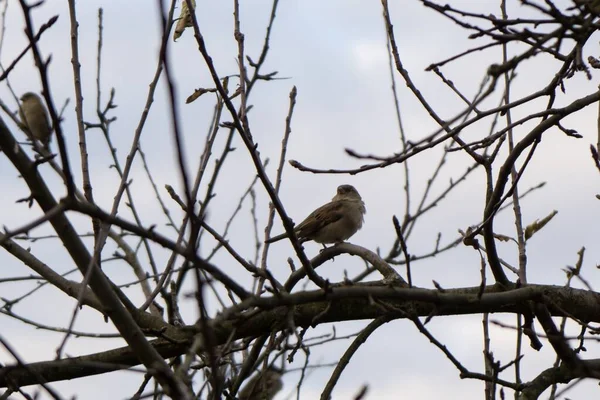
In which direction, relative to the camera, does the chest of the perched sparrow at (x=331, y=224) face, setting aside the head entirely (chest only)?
to the viewer's right

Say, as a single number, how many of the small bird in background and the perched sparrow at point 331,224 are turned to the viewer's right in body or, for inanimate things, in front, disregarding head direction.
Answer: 1

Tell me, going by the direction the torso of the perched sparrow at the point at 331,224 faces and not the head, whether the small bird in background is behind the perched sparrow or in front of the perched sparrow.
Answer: behind

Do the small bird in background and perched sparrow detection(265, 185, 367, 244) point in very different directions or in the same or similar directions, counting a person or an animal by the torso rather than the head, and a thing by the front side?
very different directions

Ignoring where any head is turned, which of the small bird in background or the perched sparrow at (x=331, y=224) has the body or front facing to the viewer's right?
the perched sparrow

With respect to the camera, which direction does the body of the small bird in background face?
to the viewer's left
